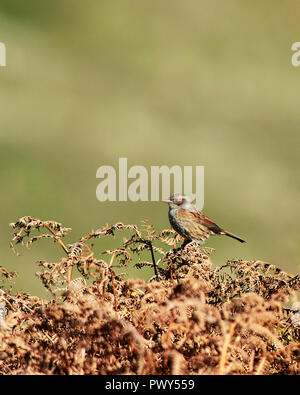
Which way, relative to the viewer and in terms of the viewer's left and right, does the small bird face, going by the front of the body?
facing to the left of the viewer
